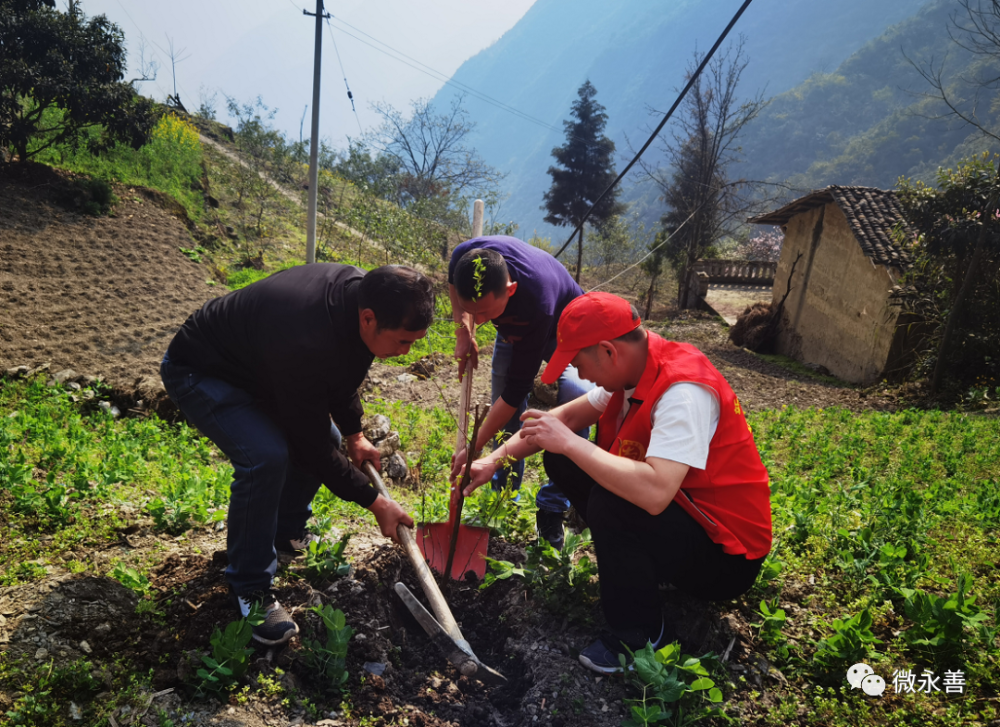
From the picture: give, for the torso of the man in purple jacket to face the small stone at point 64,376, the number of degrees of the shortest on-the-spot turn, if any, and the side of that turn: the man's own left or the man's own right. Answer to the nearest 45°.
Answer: approximately 90° to the man's own right

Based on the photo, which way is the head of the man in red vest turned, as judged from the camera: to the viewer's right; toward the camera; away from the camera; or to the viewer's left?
to the viewer's left

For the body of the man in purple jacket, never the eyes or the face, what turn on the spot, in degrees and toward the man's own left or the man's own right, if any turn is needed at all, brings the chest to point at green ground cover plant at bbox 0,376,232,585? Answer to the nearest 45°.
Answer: approximately 45° to the man's own right

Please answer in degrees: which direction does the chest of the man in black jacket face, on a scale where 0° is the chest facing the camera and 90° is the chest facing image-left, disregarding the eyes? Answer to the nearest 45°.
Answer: approximately 270°

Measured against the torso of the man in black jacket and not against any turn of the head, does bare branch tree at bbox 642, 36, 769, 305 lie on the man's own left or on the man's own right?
on the man's own left

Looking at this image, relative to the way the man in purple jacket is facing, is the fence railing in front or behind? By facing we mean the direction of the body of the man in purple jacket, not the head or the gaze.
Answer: behind

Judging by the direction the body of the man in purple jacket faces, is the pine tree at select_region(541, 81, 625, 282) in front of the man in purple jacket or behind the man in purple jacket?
behind

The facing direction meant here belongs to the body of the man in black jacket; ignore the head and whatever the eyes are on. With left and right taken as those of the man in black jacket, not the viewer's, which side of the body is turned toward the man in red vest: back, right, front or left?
front

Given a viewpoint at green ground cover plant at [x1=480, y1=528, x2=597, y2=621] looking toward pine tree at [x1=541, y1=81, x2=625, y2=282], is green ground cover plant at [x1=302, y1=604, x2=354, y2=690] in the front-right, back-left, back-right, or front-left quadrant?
back-left

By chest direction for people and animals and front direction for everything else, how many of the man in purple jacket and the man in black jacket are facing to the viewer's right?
1

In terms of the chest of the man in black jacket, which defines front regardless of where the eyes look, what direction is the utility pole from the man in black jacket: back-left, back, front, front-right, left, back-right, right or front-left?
left

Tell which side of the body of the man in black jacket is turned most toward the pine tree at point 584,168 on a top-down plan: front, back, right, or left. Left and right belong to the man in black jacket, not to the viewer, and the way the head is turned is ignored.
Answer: left
